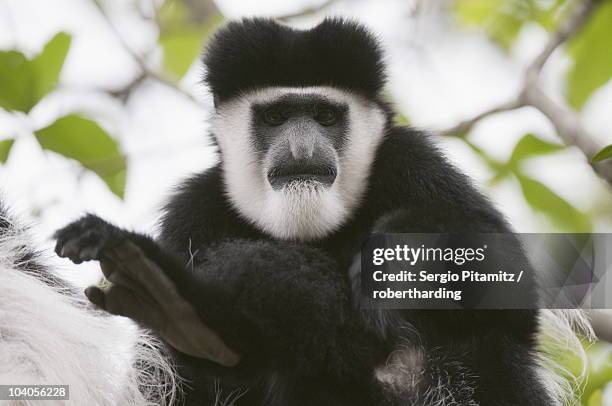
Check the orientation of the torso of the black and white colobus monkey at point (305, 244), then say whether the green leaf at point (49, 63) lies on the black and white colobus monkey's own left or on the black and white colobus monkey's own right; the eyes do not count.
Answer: on the black and white colobus monkey's own right

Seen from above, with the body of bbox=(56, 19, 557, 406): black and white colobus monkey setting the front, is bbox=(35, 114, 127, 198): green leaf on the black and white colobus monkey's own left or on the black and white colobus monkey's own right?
on the black and white colobus monkey's own right

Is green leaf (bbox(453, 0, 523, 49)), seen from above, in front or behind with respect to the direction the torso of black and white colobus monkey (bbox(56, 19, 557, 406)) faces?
behind

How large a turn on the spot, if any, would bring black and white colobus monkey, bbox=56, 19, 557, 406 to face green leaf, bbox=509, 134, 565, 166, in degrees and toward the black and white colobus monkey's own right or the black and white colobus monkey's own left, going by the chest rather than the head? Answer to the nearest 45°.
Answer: approximately 135° to the black and white colobus monkey's own left

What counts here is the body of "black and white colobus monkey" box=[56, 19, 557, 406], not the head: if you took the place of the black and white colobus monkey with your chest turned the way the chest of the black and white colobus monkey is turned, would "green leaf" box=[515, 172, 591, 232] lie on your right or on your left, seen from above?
on your left

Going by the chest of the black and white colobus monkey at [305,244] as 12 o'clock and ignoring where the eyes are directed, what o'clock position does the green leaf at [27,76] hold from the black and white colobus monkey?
The green leaf is roughly at 4 o'clock from the black and white colobus monkey.

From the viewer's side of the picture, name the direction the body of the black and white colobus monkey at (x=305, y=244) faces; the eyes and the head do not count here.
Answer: toward the camera
